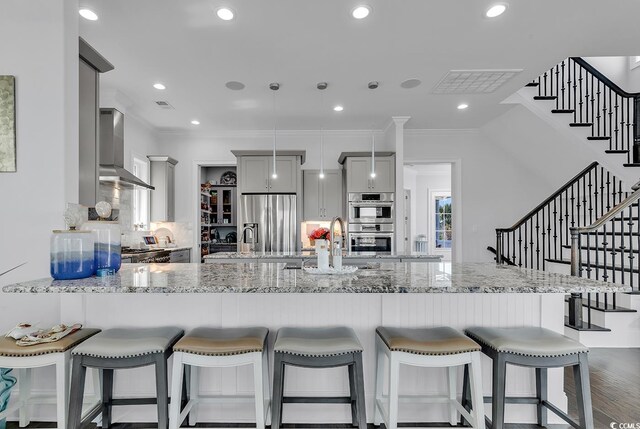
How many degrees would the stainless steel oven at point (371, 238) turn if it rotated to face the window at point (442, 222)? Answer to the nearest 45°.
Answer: approximately 135° to its left

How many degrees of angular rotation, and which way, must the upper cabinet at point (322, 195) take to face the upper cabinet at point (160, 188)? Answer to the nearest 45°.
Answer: approximately 90° to its right

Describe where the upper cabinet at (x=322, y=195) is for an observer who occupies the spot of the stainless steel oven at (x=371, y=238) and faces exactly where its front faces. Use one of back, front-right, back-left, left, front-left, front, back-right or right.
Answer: back-right

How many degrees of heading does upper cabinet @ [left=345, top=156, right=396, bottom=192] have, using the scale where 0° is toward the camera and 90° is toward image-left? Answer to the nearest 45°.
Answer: approximately 0°

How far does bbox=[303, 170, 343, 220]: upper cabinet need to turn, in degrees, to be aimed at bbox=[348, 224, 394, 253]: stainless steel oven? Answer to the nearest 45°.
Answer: approximately 45° to its left

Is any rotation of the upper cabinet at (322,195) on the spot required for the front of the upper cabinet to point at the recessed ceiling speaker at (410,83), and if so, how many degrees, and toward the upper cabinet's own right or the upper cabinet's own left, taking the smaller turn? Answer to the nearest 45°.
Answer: approximately 45° to the upper cabinet's own left

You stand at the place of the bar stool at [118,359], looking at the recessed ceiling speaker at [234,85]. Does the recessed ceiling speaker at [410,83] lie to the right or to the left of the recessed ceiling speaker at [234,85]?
right

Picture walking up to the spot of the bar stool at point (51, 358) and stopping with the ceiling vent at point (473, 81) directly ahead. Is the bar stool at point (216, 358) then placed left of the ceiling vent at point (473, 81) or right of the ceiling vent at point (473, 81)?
right
